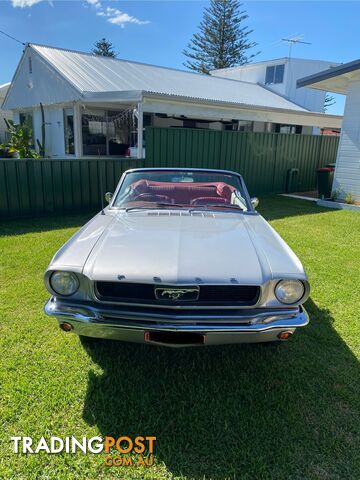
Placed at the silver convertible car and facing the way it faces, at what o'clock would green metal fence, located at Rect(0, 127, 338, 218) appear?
The green metal fence is roughly at 6 o'clock from the silver convertible car.

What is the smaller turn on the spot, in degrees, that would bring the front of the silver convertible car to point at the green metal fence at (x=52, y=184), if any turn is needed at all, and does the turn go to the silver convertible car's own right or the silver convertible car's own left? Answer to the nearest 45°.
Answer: approximately 135° to the silver convertible car's own right

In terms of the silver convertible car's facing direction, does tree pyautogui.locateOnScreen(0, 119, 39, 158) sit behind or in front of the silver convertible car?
behind

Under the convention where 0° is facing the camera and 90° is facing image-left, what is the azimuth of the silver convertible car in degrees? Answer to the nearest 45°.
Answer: approximately 0°

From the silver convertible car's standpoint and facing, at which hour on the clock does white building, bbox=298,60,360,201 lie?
The white building is roughly at 7 o'clock from the silver convertible car.

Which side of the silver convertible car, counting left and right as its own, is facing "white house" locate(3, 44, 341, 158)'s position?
back

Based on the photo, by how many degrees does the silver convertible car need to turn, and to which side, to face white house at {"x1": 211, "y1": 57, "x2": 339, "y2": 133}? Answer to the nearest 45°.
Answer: approximately 180°
